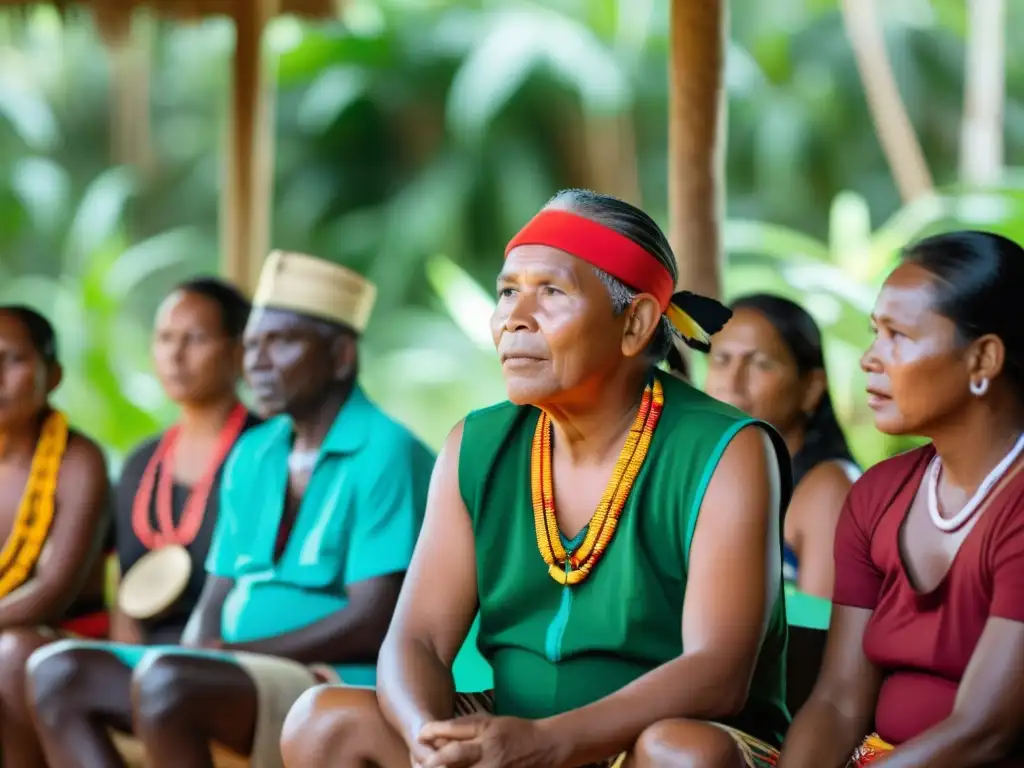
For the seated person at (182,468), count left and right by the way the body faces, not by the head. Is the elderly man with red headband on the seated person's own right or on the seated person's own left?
on the seated person's own left

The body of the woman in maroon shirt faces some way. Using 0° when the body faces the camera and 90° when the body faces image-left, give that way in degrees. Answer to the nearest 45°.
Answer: approximately 45°

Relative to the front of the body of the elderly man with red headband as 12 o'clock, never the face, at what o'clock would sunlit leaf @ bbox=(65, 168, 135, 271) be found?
The sunlit leaf is roughly at 4 o'clock from the elderly man with red headband.

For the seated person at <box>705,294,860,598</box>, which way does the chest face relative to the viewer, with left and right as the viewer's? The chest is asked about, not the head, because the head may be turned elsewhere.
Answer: facing the viewer and to the left of the viewer

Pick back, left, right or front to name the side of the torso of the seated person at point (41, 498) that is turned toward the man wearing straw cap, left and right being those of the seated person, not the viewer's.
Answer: left

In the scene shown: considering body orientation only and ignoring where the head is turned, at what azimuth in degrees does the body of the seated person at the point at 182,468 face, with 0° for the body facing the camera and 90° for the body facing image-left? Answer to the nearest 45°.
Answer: approximately 45°

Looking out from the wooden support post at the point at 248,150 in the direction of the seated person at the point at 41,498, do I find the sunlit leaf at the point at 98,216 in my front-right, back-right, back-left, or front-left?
back-right

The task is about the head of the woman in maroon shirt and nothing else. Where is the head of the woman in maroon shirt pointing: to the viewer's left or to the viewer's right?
to the viewer's left

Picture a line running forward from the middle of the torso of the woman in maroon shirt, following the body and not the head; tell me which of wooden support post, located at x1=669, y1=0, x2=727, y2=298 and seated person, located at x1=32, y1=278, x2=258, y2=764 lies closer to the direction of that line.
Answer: the seated person

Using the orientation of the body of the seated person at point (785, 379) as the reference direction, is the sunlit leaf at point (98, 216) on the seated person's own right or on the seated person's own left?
on the seated person's own right

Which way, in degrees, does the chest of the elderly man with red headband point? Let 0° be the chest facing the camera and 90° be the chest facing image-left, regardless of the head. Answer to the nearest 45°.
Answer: approximately 45°

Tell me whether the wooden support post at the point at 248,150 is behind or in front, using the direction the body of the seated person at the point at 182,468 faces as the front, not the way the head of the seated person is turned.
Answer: behind

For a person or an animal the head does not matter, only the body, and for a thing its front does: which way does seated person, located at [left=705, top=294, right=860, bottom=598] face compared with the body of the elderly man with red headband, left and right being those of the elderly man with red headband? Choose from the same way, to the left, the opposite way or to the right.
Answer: the same way

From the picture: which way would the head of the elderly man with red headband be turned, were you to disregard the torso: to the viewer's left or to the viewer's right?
to the viewer's left

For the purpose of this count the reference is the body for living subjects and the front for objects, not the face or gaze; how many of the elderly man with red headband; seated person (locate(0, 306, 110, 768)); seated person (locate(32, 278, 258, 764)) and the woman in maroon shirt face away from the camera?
0
